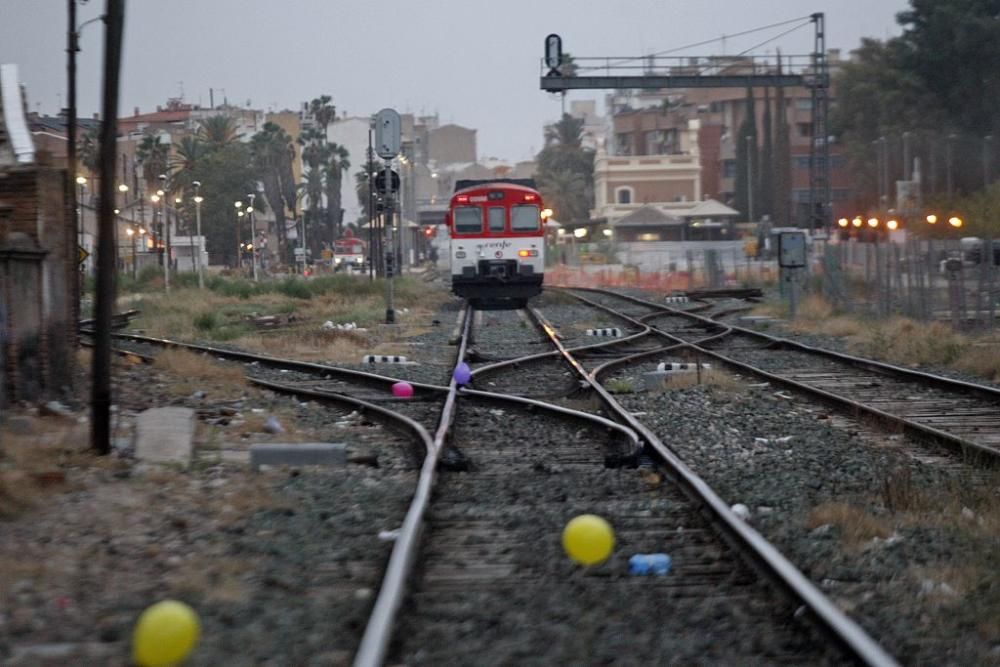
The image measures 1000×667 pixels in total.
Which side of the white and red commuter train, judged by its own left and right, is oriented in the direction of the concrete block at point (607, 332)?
front

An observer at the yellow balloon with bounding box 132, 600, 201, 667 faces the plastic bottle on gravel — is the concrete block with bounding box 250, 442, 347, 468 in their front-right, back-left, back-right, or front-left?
front-left

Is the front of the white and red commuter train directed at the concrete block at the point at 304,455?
yes

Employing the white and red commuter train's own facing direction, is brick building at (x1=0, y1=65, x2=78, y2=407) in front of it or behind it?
in front

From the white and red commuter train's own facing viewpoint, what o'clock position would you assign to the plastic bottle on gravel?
The plastic bottle on gravel is roughly at 12 o'clock from the white and red commuter train.

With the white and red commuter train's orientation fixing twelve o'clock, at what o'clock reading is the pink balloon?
The pink balloon is roughly at 12 o'clock from the white and red commuter train.

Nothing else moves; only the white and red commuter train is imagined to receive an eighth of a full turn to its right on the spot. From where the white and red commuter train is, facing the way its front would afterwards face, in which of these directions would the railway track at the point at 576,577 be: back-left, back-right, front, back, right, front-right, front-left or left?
front-left

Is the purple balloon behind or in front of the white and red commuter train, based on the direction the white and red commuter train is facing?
in front

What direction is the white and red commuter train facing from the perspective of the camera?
toward the camera

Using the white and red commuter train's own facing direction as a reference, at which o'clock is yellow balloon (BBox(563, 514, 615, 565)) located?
The yellow balloon is roughly at 12 o'clock from the white and red commuter train.

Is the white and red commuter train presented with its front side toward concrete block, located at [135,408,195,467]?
yes

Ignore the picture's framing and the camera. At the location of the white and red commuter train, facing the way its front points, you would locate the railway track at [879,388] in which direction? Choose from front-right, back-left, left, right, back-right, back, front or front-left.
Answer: front

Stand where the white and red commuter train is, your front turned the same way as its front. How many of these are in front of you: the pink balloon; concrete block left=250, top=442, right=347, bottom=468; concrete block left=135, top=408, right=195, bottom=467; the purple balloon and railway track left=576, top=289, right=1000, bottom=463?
5

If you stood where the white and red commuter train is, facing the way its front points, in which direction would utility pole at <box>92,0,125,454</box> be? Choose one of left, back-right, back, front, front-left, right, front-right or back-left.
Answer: front
